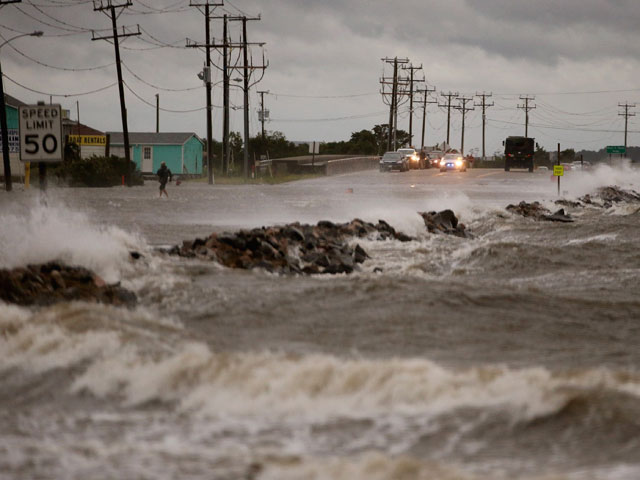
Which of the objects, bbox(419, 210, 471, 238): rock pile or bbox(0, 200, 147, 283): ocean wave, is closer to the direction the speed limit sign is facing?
the ocean wave

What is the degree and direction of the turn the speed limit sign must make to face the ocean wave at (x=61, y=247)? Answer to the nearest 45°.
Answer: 0° — it already faces it

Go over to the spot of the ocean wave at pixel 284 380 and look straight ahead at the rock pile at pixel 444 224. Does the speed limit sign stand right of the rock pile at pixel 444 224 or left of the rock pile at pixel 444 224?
left

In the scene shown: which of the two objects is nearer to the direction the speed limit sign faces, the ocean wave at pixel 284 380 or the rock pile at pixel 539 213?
the ocean wave

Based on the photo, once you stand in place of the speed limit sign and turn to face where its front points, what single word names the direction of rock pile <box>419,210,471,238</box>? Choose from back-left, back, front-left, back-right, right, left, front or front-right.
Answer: back-left

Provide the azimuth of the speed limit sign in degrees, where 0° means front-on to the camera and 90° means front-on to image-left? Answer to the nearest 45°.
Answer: approximately 0°

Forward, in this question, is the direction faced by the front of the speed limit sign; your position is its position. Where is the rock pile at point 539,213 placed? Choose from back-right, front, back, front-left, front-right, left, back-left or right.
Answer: back-left
